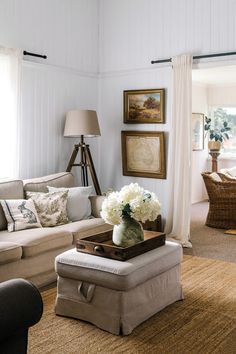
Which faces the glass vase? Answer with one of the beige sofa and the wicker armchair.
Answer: the beige sofa

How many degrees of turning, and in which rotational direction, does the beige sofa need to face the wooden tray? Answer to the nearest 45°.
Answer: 0° — it already faces it

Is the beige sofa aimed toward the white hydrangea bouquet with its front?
yes

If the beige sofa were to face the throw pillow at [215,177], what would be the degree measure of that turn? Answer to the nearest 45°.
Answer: approximately 90° to its left

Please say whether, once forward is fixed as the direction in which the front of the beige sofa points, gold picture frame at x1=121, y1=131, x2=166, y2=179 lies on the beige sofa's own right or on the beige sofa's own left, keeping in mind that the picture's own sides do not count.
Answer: on the beige sofa's own left

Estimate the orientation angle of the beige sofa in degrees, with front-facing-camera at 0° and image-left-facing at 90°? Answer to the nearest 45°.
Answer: approximately 315°

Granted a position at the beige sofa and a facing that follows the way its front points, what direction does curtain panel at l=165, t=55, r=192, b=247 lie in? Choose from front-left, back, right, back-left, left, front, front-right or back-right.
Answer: left

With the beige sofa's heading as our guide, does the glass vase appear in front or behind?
in front

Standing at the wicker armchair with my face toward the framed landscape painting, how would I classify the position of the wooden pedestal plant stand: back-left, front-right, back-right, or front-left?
back-right
